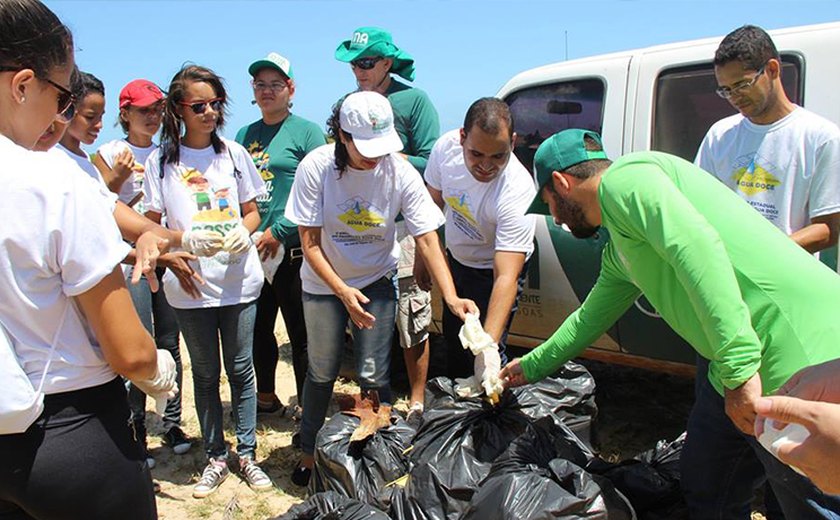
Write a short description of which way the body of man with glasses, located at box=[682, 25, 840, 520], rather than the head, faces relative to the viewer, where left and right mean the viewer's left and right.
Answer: facing the viewer and to the left of the viewer

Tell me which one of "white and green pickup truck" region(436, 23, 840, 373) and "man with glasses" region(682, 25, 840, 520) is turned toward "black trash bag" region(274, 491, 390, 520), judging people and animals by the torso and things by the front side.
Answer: the man with glasses

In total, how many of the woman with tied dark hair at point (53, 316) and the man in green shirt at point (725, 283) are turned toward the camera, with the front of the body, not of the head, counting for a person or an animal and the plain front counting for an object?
0

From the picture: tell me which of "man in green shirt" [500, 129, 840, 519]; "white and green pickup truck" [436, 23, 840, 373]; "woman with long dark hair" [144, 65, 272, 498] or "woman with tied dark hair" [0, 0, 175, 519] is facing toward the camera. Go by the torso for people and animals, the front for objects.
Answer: "woman with long dark hair" [144, 65, 272, 498]

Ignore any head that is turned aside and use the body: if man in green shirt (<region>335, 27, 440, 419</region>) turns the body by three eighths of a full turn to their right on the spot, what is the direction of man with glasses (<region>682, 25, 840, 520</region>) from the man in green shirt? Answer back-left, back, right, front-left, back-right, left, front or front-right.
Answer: back-right

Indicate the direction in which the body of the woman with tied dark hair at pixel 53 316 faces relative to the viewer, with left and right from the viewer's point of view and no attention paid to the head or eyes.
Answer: facing away from the viewer and to the right of the viewer

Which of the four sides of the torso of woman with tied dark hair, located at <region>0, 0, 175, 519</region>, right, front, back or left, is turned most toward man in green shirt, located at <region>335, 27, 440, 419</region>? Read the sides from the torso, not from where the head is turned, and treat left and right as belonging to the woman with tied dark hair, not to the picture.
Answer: front

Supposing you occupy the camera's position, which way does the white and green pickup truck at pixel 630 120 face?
facing away from the viewer and to the left of the viewer

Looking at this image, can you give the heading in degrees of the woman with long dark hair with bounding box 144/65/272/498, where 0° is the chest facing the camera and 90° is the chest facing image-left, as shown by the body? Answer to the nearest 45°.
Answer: approximately 0°

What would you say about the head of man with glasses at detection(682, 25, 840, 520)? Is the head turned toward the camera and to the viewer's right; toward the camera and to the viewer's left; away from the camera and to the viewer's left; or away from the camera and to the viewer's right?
toward the camera and to the viewer's left

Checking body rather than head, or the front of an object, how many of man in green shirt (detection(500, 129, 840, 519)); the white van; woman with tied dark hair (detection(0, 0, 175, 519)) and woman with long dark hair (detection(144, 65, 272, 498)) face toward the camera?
1

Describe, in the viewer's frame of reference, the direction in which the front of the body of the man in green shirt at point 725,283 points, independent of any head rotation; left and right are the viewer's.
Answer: facing to the left of the viewer
